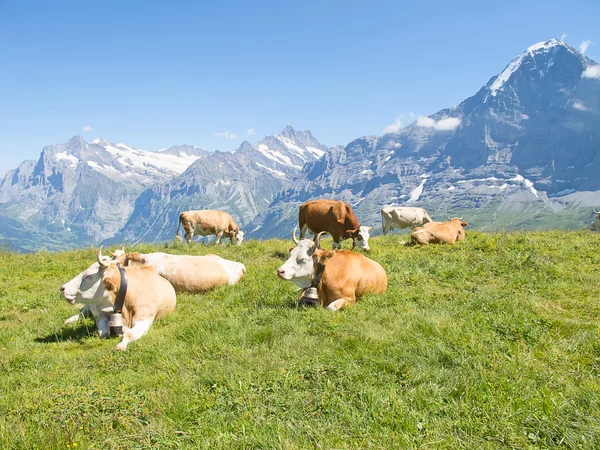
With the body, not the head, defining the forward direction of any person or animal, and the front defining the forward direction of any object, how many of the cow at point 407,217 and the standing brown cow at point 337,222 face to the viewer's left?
0

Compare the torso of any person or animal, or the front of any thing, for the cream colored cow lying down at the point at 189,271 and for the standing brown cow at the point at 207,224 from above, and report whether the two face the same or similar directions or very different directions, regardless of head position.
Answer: very different directions

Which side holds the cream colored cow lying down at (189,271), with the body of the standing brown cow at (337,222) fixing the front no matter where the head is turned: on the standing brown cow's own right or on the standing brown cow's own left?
on the standing brown cow's own right

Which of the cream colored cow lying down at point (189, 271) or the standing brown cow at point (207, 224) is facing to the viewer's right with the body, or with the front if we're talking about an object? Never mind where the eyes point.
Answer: the standing brown cow

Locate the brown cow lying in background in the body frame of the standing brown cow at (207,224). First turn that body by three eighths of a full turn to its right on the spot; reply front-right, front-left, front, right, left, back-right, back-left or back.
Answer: left

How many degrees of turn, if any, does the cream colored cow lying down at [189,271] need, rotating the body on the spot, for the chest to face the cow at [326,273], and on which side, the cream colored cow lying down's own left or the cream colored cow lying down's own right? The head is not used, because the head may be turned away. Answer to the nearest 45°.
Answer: approximately 135° to the cream colored cow lying down's own left

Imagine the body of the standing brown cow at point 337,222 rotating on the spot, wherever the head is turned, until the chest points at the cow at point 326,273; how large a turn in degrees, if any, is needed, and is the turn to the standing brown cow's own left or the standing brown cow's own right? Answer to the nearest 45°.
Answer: approximately 45° to the standing brown cow's own right

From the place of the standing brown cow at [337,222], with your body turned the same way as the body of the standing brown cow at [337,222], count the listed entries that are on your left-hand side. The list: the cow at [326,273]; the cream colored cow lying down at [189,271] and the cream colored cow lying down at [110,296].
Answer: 0

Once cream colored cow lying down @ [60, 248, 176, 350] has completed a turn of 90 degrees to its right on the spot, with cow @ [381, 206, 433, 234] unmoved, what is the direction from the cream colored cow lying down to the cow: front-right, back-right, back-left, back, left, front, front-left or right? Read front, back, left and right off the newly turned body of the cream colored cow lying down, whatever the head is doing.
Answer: right

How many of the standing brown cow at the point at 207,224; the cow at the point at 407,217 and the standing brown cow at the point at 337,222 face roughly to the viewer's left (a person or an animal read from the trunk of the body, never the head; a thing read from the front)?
0

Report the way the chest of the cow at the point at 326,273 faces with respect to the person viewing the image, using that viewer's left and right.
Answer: facing the viewer and to the left of the viewer

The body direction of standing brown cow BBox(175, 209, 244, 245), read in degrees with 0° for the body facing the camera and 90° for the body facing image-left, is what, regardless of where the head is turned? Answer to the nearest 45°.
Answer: approximately 270°

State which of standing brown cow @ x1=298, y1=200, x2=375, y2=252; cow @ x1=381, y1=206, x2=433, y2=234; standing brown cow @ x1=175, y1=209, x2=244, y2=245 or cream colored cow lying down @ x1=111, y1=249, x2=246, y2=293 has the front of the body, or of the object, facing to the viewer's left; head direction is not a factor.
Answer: the cream colored cow lying down

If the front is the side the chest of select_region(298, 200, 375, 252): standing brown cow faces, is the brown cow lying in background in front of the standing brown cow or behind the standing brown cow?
in front
